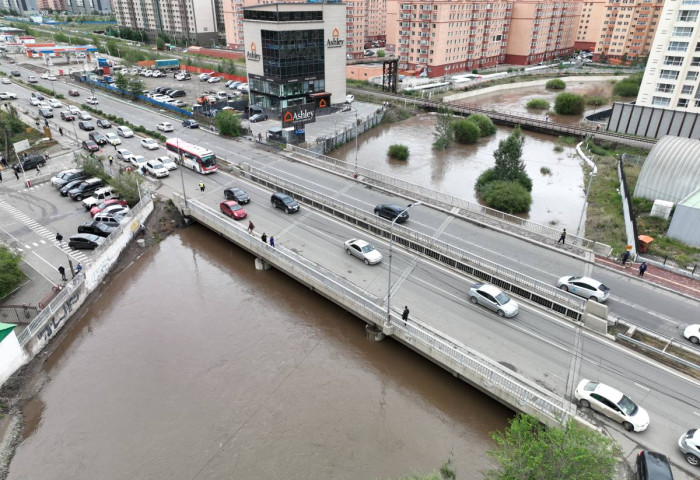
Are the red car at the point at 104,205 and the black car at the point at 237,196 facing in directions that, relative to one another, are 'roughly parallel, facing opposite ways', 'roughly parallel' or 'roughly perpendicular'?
roughly perpendicular

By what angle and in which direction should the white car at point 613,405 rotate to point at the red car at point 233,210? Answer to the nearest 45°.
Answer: approximately 135° to its right

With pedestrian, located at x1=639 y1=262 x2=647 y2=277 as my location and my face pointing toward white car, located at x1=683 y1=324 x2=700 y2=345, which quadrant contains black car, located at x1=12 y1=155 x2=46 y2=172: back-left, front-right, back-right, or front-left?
back-right

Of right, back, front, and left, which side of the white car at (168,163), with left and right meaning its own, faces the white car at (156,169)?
right

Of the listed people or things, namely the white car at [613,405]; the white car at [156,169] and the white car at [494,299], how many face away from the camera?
0

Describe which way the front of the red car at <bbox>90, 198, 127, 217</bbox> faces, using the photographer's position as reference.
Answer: facing the viewer and to the left of the viewer

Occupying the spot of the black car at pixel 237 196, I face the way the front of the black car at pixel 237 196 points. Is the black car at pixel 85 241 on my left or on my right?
on my right

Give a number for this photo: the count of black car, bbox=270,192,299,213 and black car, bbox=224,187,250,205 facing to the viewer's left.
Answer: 0

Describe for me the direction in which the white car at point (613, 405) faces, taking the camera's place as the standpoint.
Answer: facing the viewer and to the right of the viewer

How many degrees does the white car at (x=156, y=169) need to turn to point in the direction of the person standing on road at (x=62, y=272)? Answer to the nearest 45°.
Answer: approximately 45° to its right

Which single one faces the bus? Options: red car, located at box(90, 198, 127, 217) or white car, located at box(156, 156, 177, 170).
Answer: the white car

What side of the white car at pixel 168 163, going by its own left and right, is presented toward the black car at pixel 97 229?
right

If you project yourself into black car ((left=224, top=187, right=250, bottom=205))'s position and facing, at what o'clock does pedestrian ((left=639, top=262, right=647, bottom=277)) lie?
The pedestrian is roughly at 12 o'clock from the black car.

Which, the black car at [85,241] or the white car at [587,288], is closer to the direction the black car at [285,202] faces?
the white car

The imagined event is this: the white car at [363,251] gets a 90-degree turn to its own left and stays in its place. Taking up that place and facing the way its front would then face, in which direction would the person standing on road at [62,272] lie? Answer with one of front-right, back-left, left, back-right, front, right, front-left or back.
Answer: back-left

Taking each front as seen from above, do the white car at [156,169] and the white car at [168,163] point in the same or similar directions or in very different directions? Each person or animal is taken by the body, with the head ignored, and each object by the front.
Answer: same or similar directions

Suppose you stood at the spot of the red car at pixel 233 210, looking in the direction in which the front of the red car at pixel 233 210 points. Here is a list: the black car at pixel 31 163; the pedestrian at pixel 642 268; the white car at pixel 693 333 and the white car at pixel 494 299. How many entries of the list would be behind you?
1
